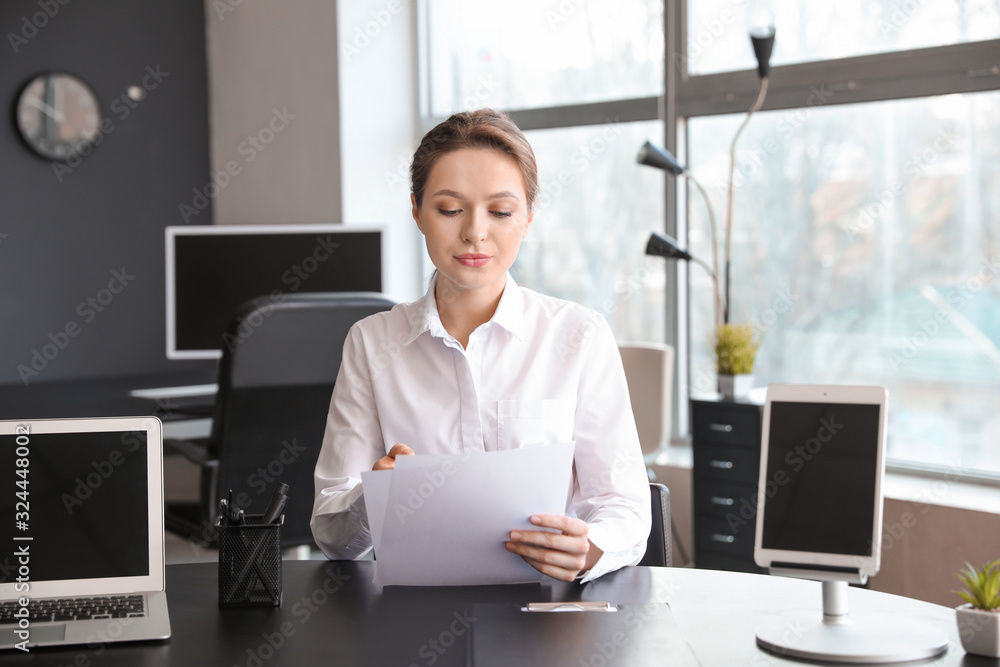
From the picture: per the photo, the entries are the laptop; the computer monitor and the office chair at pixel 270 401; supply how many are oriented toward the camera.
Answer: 2

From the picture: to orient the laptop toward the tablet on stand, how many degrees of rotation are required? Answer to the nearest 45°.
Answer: approximately 45° to its left

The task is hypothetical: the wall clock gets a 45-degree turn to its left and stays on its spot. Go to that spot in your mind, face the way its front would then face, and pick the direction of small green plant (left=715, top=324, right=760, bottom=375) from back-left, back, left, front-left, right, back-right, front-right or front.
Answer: front

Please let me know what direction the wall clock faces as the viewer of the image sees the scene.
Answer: facing the viewer

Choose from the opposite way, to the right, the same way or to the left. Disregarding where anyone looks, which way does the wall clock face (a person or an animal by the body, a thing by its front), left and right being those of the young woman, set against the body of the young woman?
the same way

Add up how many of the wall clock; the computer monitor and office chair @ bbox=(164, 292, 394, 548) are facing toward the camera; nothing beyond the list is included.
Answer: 2

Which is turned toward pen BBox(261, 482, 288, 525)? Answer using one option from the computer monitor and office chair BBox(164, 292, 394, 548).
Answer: the computer monitor

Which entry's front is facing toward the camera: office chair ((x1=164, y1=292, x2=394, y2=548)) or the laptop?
the laptop

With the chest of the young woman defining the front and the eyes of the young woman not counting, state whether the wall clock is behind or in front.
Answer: behind

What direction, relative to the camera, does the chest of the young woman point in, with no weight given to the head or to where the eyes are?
toward the camera

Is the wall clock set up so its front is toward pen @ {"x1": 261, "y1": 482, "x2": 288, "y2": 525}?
yes

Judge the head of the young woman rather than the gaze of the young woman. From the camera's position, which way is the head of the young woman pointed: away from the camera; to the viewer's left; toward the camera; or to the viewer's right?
toward the camera

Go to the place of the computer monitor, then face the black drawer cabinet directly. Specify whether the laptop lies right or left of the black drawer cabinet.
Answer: right

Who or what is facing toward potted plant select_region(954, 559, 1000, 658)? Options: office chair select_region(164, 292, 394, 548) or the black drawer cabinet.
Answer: the black drawer cabinet

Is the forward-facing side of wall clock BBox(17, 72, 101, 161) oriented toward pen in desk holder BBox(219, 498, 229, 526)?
yes

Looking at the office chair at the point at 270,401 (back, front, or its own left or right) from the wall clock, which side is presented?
front

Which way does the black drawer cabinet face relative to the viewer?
toward the camera
